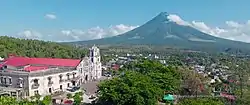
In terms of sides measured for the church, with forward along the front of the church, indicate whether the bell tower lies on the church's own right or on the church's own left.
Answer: on the church's own left

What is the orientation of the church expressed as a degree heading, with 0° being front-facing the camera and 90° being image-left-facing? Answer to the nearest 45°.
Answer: approximately 315°

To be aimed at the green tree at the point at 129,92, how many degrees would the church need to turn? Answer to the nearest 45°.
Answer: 0° — it already faces it
